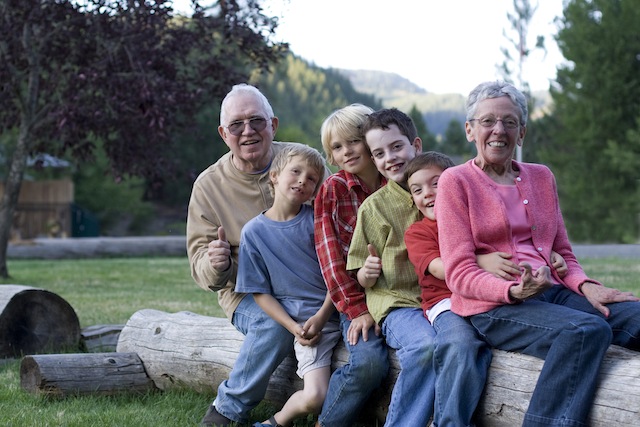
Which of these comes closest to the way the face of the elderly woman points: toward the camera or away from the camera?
toward the camera

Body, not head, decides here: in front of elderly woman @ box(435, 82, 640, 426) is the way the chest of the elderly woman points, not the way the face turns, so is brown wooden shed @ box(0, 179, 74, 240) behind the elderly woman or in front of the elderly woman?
behind

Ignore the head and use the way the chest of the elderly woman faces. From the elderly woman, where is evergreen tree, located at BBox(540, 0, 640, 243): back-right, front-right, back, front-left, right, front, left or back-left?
back-left

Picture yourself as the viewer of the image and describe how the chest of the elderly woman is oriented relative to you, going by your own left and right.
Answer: facing the viewer and to the right of the viewer

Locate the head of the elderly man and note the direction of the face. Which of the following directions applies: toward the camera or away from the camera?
toward the camera
